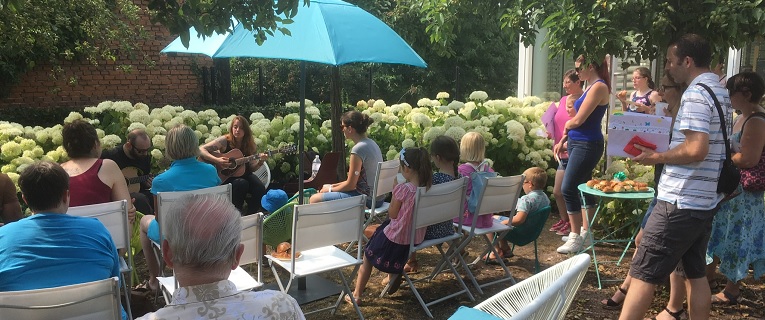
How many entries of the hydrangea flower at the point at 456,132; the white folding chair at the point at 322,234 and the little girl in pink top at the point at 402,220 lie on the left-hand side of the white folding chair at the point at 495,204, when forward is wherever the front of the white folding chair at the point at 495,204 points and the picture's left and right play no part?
2

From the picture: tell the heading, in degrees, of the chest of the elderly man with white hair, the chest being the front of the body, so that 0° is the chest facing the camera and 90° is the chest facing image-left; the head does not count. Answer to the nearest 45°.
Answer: approximately 180°

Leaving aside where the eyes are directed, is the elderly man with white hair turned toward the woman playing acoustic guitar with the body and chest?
yes

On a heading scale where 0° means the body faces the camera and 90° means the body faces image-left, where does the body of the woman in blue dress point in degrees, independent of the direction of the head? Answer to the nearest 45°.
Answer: approximately 90°

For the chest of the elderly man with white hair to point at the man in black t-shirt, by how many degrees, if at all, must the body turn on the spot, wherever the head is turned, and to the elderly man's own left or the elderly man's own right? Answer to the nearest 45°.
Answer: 0° — they already face them

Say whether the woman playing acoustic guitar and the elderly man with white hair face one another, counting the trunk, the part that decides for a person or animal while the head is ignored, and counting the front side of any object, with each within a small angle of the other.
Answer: yes

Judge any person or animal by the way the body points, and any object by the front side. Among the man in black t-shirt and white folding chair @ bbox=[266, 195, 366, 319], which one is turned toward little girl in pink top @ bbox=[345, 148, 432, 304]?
the man in black t-shirt

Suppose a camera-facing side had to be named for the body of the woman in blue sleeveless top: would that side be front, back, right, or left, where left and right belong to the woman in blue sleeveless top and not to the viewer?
left

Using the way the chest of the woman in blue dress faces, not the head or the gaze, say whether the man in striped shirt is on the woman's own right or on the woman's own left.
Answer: on the woman's own left

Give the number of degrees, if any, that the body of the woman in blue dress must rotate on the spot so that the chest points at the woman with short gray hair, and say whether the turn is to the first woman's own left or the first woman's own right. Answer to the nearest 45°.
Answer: approximately 45° to the first woman's own left

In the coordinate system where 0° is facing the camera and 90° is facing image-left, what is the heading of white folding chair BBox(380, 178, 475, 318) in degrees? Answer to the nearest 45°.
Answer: approximately 135°

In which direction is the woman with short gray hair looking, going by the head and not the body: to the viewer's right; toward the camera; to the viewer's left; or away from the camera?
away from the camera

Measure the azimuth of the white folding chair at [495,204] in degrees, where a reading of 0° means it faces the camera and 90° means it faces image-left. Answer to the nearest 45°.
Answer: approximately 135°
